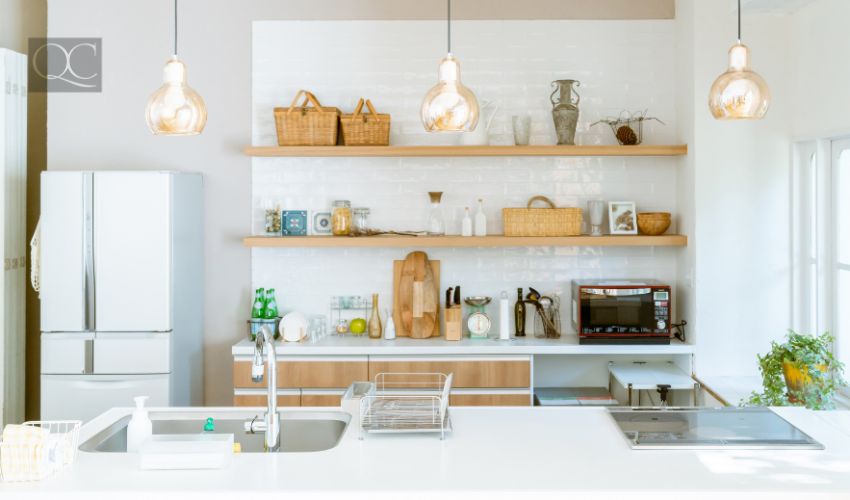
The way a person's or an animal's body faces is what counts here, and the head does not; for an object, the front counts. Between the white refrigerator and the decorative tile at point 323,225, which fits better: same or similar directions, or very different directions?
same or similar directions

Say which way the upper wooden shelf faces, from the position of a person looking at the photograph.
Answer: facing the viewer

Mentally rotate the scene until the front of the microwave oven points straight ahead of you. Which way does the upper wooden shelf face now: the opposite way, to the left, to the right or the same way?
the same way

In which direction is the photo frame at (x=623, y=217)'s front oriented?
toward the camera

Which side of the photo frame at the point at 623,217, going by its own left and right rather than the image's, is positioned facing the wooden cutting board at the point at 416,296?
right

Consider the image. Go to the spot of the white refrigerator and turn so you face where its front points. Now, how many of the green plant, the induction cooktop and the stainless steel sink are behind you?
0

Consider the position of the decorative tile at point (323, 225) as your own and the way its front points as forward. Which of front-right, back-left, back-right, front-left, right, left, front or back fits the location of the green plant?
front-left

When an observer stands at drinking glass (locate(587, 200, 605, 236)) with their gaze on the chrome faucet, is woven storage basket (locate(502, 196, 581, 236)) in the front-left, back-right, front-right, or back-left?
front-right

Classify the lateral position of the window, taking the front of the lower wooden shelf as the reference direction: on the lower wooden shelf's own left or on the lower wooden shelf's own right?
on the lower wooden shelf's own left

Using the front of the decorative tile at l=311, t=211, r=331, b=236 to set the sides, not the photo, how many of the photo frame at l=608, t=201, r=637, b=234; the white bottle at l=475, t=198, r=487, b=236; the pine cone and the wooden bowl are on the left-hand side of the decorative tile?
4

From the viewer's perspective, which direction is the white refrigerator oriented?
toward the camera

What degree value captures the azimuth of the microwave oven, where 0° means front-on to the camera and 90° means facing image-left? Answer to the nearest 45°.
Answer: approximately 0°

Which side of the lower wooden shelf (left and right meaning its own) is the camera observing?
front

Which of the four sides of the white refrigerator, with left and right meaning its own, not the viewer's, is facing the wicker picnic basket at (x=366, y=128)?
left

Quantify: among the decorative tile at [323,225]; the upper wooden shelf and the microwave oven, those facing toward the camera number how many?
3
